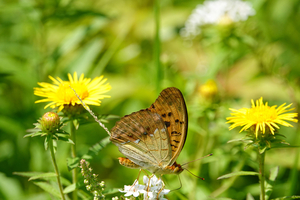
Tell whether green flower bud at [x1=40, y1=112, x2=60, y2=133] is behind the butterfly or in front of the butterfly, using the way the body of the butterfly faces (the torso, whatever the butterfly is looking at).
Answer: behind

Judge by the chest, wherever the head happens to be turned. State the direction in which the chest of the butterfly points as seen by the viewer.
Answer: to the viewer's right

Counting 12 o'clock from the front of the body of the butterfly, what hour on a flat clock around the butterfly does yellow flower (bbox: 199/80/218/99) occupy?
The yellow flower is roughly at 10 o'clock from the butterfly.
